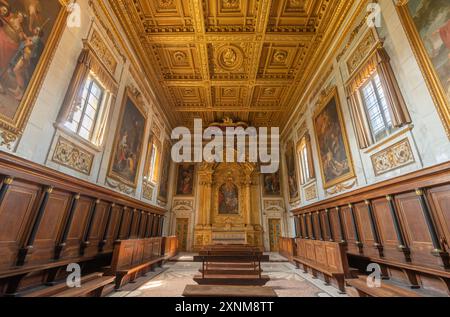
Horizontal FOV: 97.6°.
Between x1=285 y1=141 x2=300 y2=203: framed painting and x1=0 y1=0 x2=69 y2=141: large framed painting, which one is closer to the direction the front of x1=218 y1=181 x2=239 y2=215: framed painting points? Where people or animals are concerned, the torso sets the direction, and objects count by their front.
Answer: the large framed painting

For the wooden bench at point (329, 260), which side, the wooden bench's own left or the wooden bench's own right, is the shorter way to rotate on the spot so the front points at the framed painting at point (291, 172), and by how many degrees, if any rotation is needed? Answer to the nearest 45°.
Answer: approximately 135° to the wooden bench's own right

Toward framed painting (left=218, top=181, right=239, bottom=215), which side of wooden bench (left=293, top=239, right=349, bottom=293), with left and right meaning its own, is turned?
right

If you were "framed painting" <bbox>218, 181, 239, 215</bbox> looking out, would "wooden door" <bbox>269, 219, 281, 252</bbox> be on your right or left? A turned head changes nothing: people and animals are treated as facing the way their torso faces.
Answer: on your left

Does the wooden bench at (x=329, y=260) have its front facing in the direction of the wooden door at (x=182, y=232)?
no

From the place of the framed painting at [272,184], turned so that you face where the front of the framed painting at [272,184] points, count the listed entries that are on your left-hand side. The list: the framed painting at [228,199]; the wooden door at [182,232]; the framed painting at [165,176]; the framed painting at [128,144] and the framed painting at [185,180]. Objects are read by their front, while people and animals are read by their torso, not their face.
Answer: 0

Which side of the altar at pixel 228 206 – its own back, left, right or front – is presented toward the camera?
front

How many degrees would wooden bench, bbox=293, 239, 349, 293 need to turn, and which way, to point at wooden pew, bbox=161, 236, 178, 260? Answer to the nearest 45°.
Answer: approximately 45° to its right

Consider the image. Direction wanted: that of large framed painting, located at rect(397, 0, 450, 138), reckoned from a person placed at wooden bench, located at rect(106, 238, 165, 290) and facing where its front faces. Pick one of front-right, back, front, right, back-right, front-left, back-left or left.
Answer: front

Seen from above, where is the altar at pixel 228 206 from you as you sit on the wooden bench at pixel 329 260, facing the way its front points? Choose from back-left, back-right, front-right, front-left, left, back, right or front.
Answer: right

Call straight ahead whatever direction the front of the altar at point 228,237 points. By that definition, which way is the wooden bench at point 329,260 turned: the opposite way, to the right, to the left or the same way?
to the right

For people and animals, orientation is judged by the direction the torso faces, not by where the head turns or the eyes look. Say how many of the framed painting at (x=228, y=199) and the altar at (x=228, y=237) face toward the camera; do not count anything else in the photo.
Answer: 2

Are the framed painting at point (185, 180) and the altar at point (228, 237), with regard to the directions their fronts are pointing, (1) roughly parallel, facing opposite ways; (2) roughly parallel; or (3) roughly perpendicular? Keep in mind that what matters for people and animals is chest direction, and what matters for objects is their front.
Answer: roughly parallel

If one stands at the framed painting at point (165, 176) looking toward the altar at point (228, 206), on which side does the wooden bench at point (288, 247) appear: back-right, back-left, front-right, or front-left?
front-right

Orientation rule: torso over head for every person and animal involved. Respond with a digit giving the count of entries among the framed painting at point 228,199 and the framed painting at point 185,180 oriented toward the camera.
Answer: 2

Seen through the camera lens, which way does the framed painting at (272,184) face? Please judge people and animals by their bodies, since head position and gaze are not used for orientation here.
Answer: facing the viewer

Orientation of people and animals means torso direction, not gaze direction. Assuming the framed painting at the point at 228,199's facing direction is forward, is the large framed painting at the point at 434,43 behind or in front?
in front

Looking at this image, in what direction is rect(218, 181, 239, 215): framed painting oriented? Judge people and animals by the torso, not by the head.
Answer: toward the camera

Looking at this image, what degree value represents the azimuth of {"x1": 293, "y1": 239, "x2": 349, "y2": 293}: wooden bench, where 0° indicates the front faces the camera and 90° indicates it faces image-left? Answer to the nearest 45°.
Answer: approximately 45°

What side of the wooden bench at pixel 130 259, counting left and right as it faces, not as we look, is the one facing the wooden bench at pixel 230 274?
front
